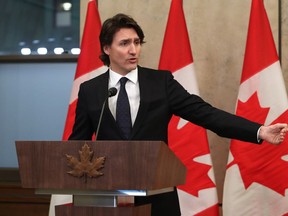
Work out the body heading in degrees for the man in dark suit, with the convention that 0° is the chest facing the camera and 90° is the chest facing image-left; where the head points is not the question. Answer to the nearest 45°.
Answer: approximately 0°

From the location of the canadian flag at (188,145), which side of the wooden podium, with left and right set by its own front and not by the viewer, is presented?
back

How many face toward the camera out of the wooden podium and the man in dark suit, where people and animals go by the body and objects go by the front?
2

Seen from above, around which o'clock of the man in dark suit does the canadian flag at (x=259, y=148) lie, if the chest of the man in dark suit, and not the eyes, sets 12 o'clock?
The canadian flag is roughly at 7 o'clock from the man in dark suit.

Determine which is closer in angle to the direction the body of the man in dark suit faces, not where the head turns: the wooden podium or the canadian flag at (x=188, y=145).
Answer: the wooden podium

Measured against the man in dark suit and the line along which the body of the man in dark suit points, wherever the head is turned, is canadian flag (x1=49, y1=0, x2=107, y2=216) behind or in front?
behind

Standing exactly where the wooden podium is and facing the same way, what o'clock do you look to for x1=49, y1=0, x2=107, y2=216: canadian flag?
The canadian flag is roughly at 6 o'clock from the wooden podium.

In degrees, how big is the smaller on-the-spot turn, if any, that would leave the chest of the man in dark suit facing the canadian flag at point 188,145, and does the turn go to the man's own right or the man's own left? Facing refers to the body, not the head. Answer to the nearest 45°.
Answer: approximately 180°
